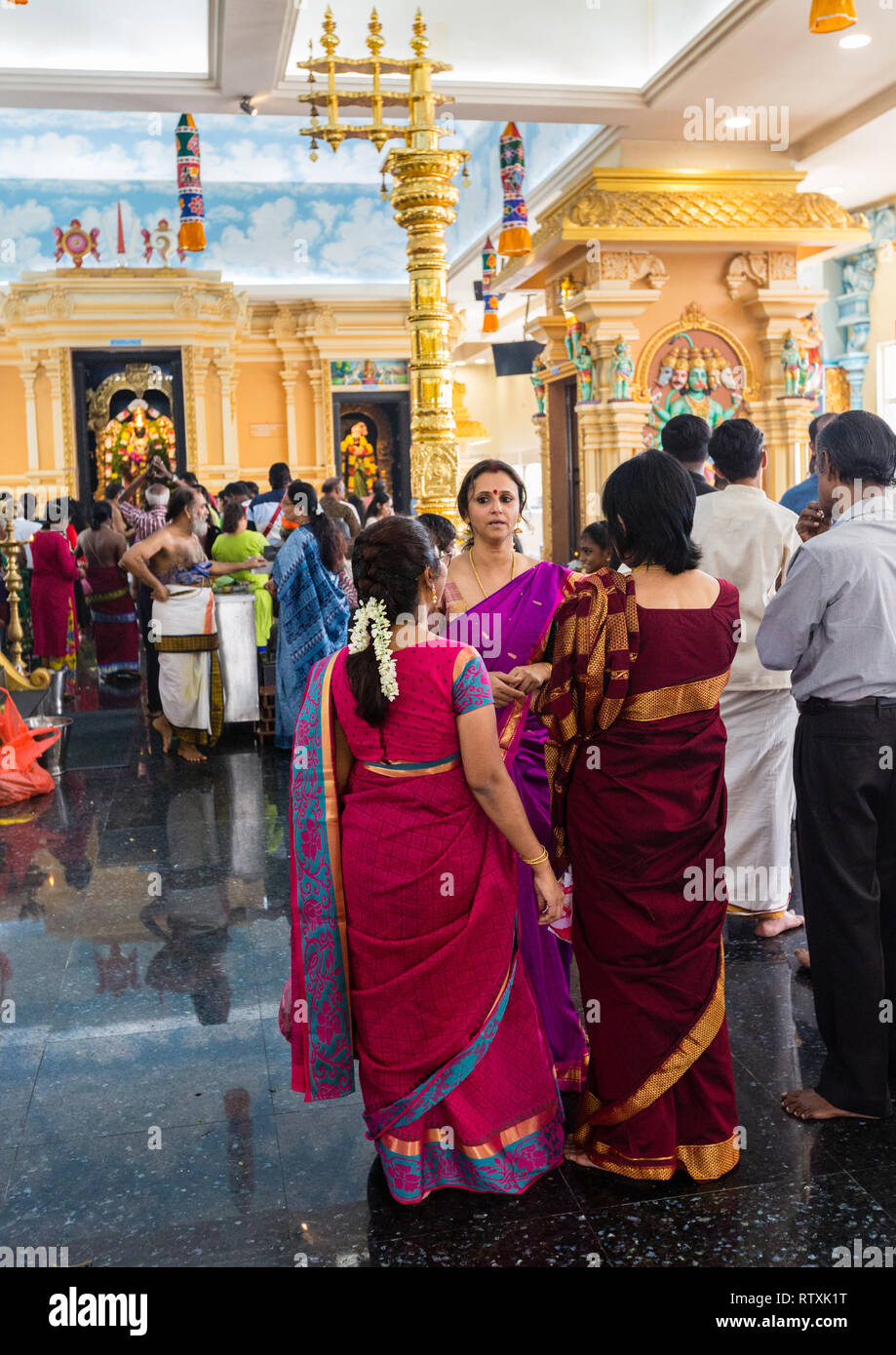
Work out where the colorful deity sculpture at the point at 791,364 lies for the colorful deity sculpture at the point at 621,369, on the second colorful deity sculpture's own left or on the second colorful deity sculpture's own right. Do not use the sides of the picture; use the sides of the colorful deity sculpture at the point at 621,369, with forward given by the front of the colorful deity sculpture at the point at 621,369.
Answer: on the second colorful deity sculpture's own left

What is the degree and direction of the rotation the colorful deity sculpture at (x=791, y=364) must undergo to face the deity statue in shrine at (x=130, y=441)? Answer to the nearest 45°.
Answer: approximately 135° to its right

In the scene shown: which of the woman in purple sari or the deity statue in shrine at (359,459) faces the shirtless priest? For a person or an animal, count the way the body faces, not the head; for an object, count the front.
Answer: the deity statue in shrine

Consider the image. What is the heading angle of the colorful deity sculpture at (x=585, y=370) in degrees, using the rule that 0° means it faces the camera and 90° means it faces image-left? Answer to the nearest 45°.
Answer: approximately 45°

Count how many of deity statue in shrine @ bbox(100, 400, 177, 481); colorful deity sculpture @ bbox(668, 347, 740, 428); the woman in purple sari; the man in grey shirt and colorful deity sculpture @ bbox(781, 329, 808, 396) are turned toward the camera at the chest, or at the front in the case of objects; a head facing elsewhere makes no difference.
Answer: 4

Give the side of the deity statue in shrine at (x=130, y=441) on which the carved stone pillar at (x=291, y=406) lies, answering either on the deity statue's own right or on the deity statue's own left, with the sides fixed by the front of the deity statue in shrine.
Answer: on the deity statue's own left

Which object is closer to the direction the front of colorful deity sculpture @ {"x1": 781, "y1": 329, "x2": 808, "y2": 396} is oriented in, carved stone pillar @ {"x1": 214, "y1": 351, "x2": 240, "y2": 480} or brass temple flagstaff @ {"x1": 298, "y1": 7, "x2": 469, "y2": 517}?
the brass temple flagstaff

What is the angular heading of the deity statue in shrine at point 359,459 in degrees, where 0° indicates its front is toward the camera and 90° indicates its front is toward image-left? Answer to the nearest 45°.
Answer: approximately 0°

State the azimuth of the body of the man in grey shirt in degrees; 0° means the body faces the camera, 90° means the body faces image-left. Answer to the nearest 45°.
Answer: approximately 135°

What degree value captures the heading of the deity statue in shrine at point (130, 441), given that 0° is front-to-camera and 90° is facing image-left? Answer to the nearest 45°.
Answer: approximately 0°

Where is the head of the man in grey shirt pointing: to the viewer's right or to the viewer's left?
to the viewer's left

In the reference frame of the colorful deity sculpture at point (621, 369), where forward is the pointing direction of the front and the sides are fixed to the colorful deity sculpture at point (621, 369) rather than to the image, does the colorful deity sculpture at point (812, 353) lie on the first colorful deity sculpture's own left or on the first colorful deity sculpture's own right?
on the first colorful deity sculpture's own left

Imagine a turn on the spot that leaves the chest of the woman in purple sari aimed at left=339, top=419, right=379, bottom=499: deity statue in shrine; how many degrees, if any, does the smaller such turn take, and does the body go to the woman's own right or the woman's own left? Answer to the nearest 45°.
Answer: approximately 180°
